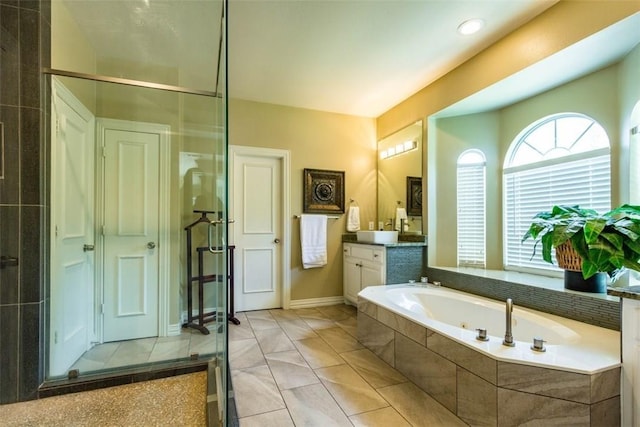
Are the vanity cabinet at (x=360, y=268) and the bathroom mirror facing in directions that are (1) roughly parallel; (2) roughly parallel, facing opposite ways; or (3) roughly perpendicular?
roughly parallel

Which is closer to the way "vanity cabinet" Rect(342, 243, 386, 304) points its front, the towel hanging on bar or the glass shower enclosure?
the glass shower enclosure

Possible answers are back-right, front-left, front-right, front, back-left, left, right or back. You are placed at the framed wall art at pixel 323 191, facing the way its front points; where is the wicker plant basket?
front-left

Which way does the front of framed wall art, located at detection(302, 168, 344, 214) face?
toward the camera

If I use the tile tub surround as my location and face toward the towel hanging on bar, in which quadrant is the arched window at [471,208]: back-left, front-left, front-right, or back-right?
front-right

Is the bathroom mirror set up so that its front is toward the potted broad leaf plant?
no

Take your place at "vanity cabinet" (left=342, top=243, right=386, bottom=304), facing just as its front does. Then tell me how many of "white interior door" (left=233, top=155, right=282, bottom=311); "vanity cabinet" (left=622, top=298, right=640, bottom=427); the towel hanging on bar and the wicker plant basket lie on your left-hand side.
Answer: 2

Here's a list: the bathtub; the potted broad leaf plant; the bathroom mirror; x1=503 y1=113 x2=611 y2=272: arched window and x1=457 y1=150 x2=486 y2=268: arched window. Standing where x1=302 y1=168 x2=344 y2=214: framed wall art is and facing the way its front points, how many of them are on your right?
0

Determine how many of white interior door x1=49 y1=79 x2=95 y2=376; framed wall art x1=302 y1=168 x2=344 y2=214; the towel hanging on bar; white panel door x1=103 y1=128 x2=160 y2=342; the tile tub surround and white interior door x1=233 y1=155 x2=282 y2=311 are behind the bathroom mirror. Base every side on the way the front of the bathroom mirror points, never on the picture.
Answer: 0

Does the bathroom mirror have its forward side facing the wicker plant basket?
no

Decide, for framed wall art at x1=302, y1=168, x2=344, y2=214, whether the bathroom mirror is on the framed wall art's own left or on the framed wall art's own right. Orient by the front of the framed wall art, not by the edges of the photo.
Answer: on the framed wall art's own left

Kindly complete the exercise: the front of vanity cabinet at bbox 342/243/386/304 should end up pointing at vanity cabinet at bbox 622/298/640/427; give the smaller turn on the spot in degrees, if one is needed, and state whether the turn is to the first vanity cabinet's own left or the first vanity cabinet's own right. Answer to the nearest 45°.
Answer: approximately 90° to the first vanity cabinet's own left

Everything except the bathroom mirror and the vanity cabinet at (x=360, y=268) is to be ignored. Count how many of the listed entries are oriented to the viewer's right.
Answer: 0

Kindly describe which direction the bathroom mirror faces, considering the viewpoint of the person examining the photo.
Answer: facing the viewer and to the left of the viewer

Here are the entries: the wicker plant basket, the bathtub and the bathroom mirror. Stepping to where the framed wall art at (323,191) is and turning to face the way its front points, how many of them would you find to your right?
0

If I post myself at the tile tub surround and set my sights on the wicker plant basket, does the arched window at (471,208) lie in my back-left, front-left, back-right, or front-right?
front-left
